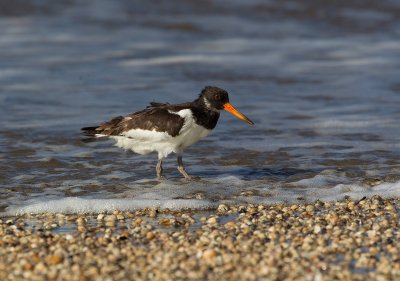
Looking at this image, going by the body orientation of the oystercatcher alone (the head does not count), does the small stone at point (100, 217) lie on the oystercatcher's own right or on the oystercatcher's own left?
on the oystercatcher's own right

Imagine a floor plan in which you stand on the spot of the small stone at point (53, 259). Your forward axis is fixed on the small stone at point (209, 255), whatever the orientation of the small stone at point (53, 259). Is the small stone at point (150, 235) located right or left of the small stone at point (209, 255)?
left

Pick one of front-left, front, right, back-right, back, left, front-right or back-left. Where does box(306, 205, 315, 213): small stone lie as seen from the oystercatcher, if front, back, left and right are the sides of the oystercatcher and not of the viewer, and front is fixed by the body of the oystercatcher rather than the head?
front-right

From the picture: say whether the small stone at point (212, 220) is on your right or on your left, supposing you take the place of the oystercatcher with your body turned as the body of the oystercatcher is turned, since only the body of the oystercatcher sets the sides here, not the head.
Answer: on your right

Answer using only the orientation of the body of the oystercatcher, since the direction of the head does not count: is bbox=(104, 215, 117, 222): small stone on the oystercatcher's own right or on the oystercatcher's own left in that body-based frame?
on the oystercatcher's own right

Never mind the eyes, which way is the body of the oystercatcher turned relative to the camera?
to the viewer's right

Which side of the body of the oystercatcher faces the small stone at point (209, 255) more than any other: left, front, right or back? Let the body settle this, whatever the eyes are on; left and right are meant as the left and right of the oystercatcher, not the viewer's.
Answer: right

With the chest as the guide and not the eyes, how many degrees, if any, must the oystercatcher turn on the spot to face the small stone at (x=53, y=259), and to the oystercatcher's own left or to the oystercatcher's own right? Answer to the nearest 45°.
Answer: approximately 90° to the oystercatcher's own right

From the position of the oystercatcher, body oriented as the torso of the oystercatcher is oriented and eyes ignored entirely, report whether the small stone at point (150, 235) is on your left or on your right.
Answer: on your right
